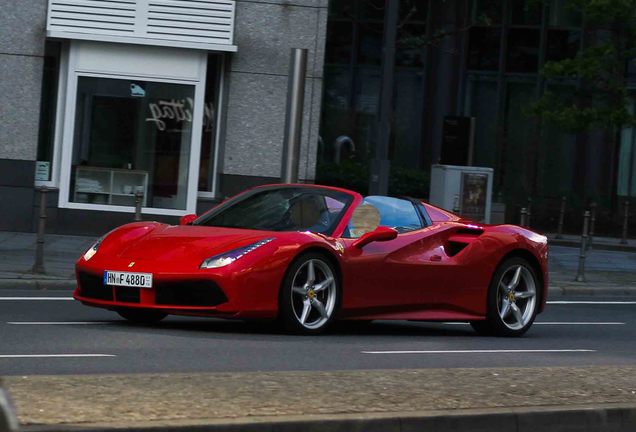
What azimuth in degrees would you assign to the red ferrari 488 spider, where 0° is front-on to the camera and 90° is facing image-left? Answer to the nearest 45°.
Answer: approximately 45°

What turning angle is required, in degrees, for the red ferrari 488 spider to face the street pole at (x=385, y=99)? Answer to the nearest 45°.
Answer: approximately 135° to its right

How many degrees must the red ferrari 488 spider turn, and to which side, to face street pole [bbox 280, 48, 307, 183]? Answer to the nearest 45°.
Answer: approximately 135° to its right

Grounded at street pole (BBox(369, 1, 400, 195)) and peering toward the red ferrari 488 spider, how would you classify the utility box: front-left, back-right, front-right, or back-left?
back-left

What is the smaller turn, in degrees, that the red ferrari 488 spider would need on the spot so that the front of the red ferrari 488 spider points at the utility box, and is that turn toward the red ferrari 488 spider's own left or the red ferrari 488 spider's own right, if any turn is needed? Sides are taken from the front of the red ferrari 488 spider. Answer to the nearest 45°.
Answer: approximately 135° to the red ferrari 488 spider's own right
